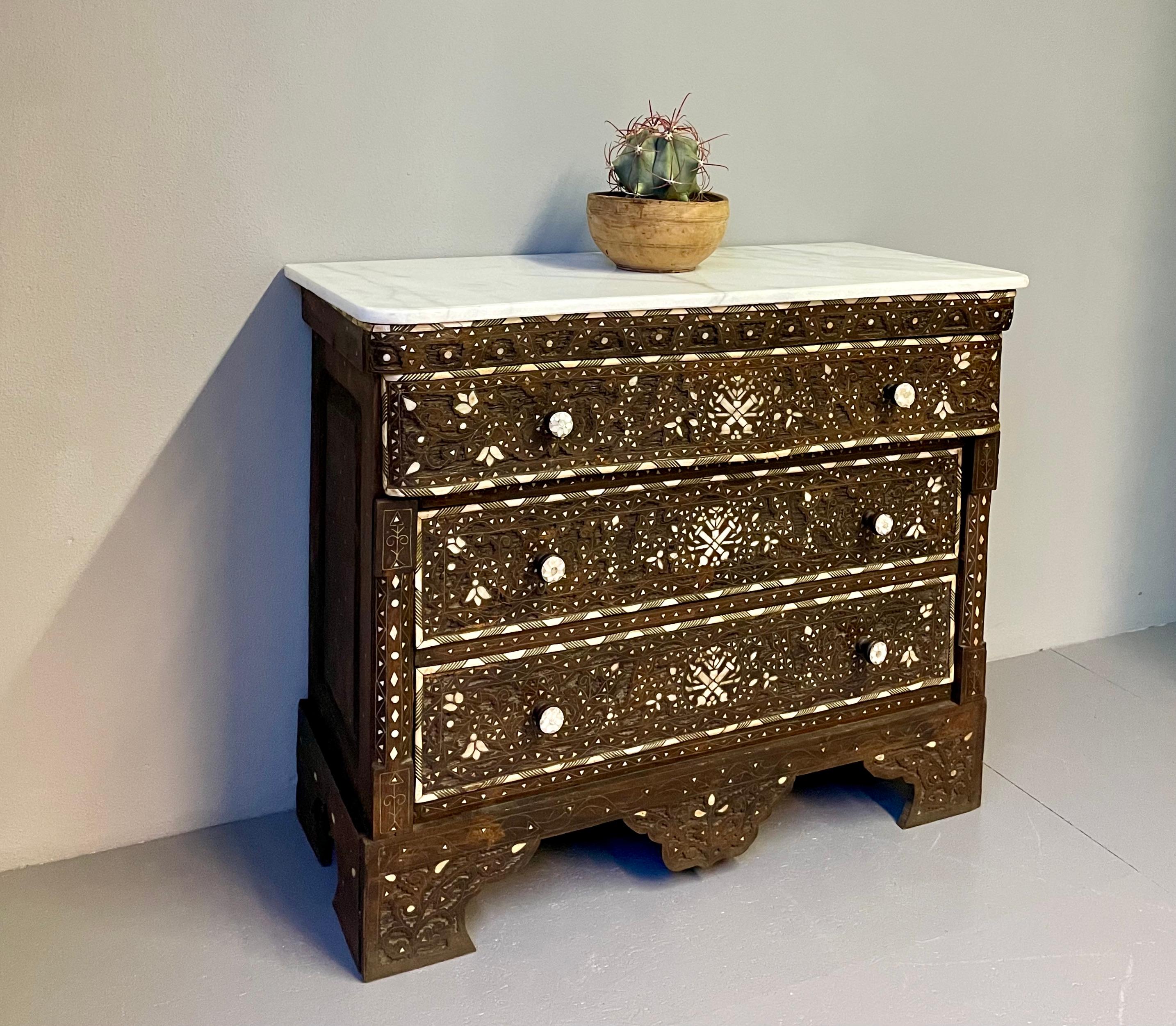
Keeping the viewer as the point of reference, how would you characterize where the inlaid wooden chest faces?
facing the viewer and to the right of the viewer
